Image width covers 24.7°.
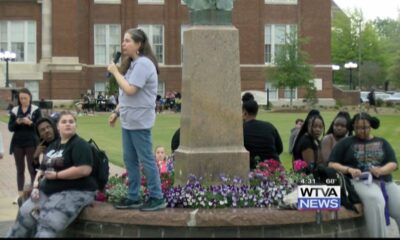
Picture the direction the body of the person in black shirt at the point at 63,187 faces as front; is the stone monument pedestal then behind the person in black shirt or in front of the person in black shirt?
behind

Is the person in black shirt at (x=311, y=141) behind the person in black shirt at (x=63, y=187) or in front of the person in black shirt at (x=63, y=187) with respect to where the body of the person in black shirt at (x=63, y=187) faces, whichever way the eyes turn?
behind

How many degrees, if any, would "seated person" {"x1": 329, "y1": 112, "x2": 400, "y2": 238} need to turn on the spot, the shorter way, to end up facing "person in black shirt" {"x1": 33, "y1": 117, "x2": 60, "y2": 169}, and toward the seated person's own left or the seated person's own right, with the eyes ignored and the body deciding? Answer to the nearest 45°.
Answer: approximately 90° to the seated person's own right

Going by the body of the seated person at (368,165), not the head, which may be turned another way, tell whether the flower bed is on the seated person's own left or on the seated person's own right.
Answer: on the seated person's own right
